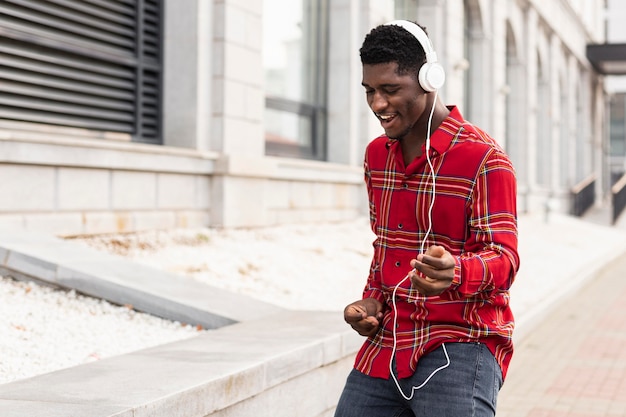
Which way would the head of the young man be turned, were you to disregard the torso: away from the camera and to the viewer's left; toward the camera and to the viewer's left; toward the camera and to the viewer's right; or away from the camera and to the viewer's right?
toward the camera and to the viewer's left

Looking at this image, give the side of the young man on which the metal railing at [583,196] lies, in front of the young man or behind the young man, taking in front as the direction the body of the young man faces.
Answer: behind

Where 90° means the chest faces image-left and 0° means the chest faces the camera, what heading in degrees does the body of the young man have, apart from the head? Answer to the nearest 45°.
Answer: approximately 45°

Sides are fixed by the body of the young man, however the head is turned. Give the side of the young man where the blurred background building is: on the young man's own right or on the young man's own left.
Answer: on the young man's own right
